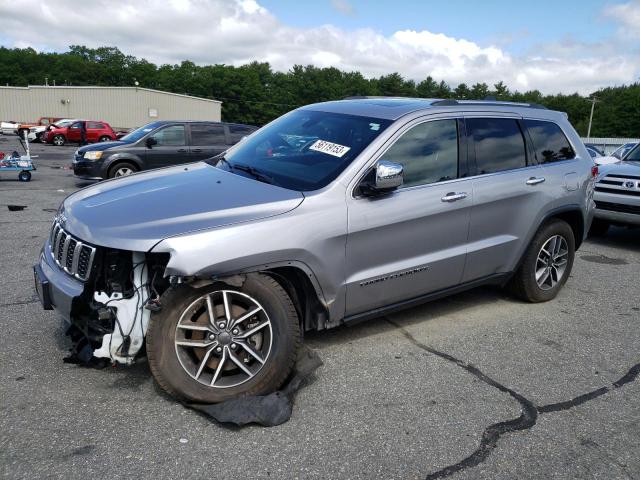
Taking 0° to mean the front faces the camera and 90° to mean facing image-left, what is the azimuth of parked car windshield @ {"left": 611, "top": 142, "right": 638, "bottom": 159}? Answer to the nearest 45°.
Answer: approximately 45°

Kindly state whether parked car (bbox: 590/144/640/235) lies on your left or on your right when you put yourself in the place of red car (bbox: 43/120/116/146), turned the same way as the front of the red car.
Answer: on your left

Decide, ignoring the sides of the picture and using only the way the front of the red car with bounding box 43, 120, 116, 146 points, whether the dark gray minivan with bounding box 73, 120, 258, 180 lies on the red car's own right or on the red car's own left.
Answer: on the red car's own left

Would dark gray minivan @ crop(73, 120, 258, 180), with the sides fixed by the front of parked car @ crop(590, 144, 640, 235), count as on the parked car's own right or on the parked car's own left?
on the parked car's own right

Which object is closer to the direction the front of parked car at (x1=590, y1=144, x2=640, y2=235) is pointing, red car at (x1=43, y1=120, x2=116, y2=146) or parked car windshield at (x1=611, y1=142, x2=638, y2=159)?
the red car

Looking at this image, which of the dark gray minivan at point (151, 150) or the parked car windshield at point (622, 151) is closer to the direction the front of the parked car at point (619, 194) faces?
the dark gray minivan

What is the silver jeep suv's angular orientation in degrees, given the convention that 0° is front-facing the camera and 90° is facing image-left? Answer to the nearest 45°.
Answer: approximately 45°

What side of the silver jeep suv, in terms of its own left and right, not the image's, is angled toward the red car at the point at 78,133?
right

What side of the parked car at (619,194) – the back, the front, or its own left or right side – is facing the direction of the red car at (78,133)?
right

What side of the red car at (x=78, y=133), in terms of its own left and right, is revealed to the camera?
left

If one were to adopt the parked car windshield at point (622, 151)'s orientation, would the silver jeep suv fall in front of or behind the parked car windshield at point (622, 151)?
in front

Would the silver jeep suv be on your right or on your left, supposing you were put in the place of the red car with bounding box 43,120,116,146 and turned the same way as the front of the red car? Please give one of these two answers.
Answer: on your left
